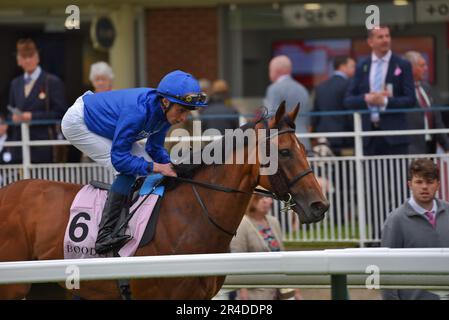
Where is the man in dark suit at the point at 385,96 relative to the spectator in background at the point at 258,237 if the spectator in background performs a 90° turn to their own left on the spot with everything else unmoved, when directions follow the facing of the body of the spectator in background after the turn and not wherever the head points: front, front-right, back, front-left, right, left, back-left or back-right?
front

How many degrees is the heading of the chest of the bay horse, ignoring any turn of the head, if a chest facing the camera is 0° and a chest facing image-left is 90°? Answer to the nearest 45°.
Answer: approximately 270°

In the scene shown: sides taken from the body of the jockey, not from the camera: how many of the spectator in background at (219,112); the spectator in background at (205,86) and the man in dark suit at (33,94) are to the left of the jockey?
3

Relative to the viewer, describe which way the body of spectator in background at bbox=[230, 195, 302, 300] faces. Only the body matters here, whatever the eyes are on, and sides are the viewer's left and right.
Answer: facing the viewer and to the right of the viewer

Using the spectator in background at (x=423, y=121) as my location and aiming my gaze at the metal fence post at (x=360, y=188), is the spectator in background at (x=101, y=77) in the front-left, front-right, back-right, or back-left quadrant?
front-right

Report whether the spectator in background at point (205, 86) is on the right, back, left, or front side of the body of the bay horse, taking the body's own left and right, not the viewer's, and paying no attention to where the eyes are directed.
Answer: left

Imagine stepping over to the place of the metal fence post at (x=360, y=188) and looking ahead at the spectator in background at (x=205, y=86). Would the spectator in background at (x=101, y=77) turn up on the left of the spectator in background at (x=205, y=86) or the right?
left

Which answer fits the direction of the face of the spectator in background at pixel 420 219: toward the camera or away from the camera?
toward the camera

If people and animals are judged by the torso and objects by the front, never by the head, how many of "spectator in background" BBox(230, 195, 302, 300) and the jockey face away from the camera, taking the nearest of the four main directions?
0

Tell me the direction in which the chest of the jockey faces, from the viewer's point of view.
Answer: to the viewer's right

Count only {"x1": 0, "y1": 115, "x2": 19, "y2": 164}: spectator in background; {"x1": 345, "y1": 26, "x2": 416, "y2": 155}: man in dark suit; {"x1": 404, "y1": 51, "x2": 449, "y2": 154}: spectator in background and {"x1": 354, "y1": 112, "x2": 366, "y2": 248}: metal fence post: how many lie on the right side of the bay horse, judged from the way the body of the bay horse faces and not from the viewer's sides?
0

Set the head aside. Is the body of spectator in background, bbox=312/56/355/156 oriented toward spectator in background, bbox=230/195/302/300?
no
